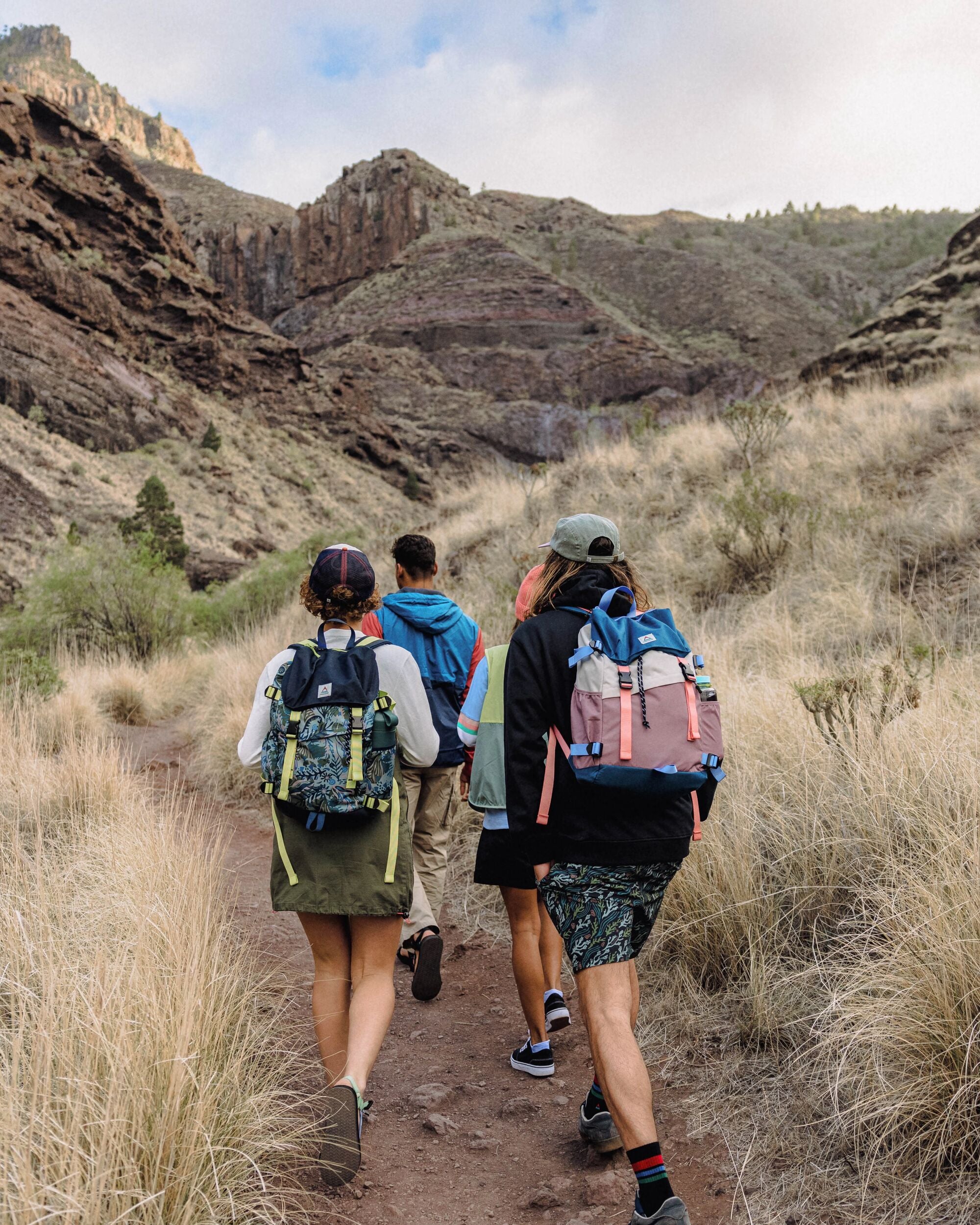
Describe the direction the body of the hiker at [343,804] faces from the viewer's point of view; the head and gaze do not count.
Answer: away from the camera

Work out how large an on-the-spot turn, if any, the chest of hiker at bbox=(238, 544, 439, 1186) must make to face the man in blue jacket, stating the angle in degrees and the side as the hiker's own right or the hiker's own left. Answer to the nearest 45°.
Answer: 0° — they already face them

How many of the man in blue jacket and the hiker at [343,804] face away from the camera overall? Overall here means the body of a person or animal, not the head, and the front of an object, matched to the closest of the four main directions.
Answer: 2

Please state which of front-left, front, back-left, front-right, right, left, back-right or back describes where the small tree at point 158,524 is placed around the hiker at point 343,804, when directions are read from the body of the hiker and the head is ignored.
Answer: front

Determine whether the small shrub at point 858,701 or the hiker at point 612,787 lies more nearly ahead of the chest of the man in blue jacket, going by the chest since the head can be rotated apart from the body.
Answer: the small shrub

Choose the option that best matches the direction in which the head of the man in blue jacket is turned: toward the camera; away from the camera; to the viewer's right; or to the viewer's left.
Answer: away from the camera

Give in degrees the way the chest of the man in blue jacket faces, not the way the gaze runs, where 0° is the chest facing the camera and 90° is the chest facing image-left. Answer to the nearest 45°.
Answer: approximately 180°

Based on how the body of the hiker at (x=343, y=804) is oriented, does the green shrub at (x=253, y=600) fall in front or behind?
in front

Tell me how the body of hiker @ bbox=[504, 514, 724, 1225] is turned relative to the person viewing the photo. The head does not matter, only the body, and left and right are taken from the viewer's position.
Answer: facing away from the viewer and to the left of the viewer

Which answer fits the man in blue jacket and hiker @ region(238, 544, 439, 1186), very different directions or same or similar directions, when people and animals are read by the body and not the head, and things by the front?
same or similar directions
